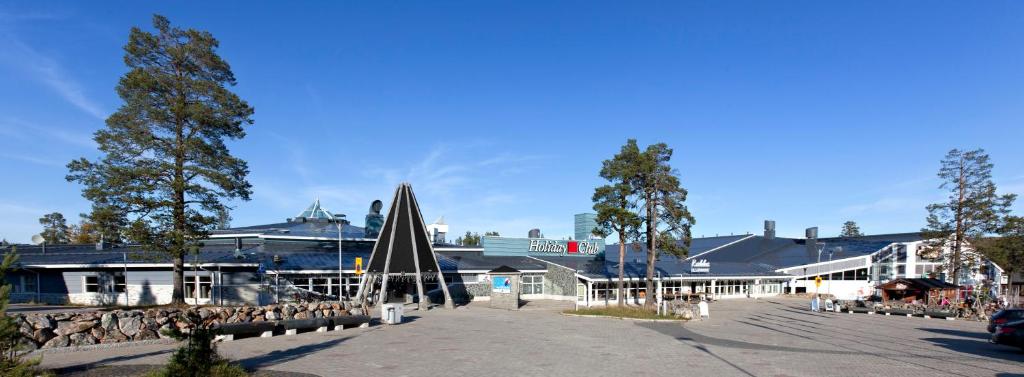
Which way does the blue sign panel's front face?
toward the camera

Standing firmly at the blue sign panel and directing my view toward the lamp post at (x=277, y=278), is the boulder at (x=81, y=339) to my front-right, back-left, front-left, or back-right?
front-left

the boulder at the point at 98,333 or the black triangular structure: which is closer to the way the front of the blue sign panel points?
the boulder

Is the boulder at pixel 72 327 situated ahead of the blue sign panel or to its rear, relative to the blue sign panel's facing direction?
ahead

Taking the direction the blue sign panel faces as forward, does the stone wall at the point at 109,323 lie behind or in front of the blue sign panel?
in front
